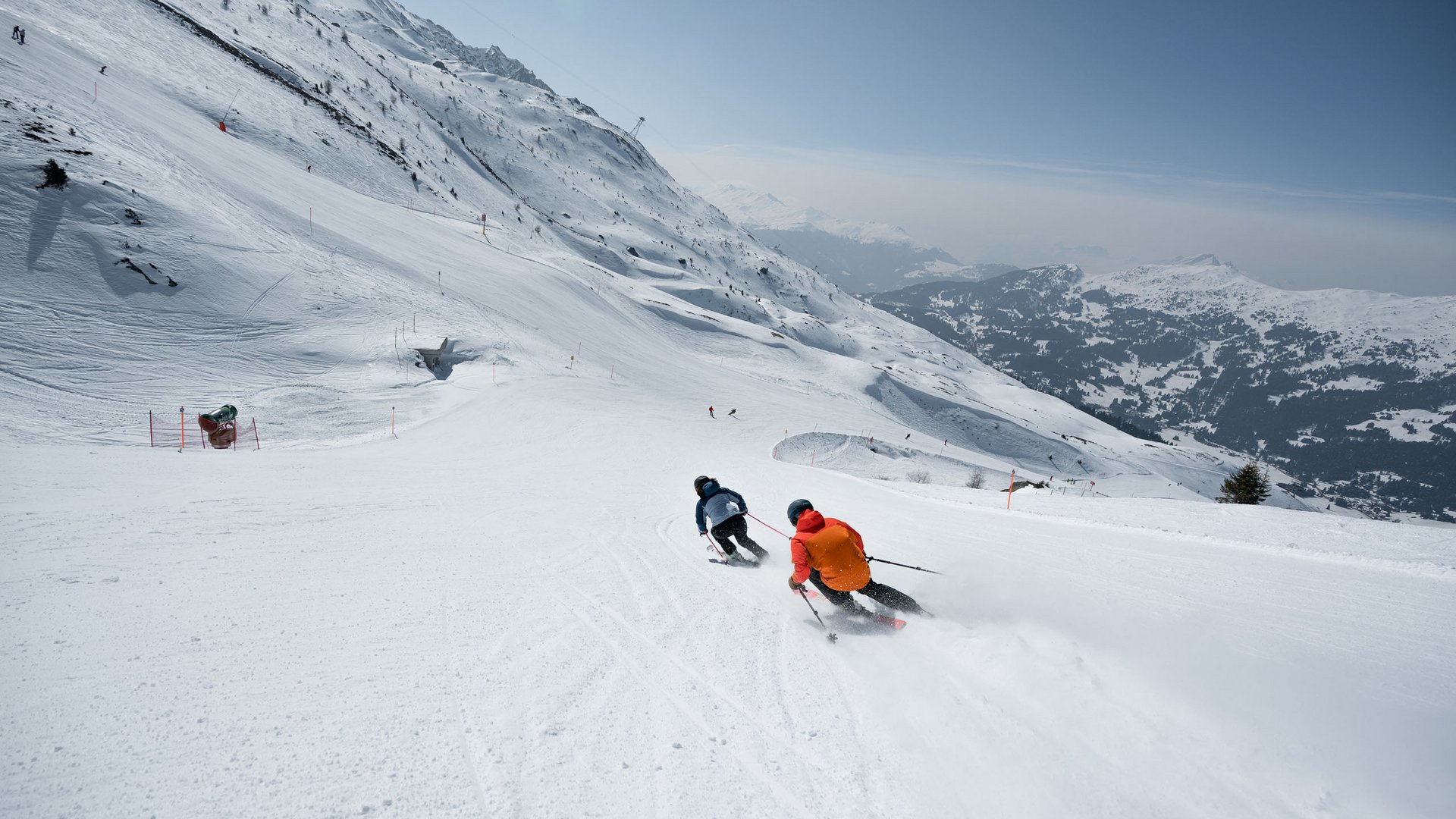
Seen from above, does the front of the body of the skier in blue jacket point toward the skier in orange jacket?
no

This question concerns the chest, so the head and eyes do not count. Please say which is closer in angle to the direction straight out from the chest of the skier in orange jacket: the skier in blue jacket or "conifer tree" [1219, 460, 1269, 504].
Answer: the skier in blue jacket

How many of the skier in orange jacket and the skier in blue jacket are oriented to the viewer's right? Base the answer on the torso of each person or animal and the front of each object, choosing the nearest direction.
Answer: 0

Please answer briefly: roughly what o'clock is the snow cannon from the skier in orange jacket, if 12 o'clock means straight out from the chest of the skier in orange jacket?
The snow cannon is roughly at 11 o'clock from the skier in orange jacket.

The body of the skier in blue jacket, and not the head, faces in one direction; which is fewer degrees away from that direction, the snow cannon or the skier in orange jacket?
the snow cannon

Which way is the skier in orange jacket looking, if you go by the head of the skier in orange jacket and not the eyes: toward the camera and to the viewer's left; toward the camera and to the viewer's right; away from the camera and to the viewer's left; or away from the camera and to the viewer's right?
away from the camera and to the viewer's left

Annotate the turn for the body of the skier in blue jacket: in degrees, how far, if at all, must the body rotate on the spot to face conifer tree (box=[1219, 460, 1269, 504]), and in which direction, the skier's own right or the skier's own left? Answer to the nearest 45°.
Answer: approximately 90° to the skier's own right

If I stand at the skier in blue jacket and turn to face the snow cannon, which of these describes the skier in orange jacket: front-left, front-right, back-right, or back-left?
back-left

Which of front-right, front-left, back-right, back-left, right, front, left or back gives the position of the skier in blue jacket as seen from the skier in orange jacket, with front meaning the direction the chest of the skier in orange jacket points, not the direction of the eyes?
front

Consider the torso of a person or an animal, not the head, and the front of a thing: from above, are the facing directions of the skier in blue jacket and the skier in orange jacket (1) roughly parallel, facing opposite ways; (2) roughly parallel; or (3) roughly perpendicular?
roughly parallel

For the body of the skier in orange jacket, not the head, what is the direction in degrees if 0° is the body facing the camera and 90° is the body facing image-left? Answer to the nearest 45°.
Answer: approximately 135°

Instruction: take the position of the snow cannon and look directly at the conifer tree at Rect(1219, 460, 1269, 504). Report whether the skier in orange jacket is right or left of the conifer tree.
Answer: right

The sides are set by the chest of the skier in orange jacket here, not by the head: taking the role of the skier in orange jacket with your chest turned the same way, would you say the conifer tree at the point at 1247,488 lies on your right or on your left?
on your right

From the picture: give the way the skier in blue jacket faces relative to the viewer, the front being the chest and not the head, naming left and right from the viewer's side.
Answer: facing away from the viewer and to the left of the viewer

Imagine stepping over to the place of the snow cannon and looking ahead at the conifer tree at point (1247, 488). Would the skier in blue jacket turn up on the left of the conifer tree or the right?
right
